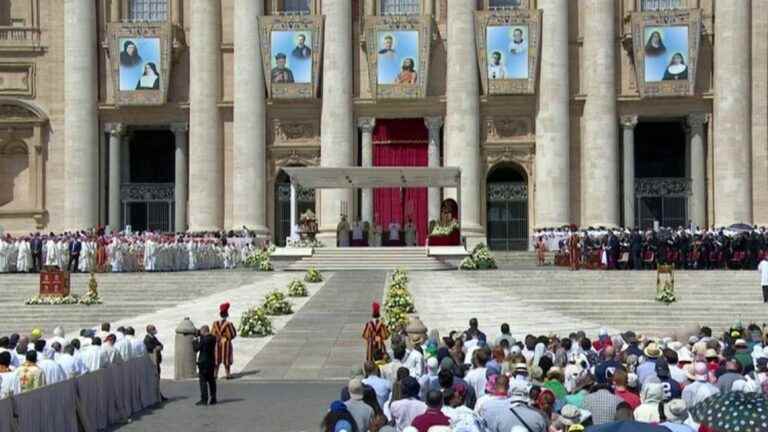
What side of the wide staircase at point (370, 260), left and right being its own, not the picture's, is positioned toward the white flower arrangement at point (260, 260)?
right

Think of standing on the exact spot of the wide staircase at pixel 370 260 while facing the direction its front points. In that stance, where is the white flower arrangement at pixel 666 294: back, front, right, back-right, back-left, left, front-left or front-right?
front-left

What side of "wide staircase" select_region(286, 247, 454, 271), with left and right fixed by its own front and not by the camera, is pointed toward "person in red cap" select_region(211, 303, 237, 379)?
front

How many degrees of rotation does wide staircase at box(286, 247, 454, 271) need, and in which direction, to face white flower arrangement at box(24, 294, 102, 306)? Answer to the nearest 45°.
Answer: approximately 45° to its right

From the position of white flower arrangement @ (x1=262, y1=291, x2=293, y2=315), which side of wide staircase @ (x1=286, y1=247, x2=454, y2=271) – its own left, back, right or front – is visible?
front

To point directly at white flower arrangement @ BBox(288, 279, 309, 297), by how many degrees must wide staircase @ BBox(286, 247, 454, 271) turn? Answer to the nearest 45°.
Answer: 0° — it already faces it

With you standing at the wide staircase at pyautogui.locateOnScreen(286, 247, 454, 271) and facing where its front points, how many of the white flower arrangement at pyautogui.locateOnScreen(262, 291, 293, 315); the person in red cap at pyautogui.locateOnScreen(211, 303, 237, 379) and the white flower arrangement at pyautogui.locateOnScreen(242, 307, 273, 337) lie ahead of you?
3

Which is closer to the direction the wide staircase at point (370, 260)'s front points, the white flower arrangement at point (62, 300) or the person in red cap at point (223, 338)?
the person in red cap

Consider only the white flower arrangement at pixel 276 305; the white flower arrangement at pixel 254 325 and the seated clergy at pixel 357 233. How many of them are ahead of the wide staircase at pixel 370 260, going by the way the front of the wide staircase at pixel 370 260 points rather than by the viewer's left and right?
2

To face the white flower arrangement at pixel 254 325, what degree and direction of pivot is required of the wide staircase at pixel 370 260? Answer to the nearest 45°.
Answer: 0° — it already faces it

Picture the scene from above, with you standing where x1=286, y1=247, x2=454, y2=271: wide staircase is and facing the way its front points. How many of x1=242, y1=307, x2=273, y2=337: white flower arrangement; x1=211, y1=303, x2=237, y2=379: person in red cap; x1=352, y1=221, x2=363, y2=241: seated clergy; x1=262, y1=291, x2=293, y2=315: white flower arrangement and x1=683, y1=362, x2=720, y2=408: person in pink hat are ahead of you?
4

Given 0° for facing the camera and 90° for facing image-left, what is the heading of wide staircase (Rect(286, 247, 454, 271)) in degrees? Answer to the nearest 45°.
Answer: approximately 0°
